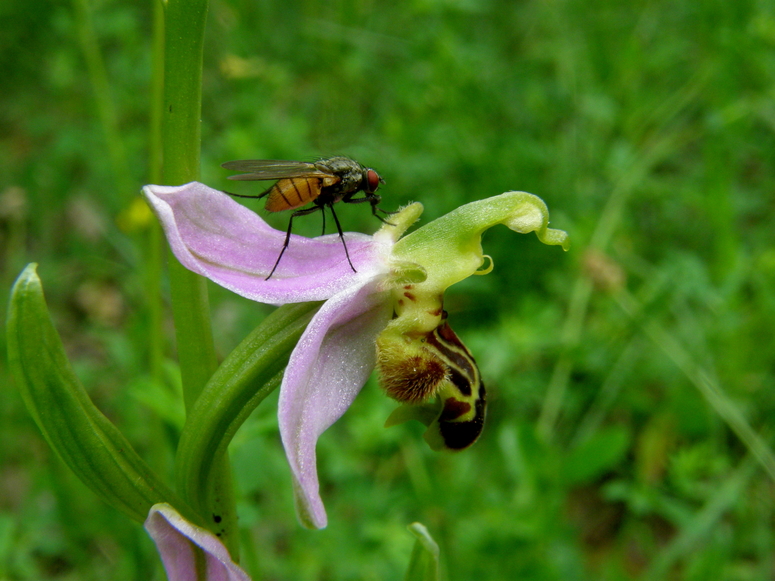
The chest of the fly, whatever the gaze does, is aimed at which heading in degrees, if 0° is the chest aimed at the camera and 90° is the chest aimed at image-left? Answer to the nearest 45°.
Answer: approximately 270°

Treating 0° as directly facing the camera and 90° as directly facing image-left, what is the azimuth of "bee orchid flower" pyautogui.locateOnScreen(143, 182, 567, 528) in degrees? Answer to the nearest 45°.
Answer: approximately 270°

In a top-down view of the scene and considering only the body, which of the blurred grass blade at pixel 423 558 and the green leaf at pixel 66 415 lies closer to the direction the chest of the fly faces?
the blurred grass blade

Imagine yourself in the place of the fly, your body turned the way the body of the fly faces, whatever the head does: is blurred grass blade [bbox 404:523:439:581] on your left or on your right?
on your left

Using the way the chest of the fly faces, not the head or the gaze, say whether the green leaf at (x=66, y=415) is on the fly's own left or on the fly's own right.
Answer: on the fly's own right
